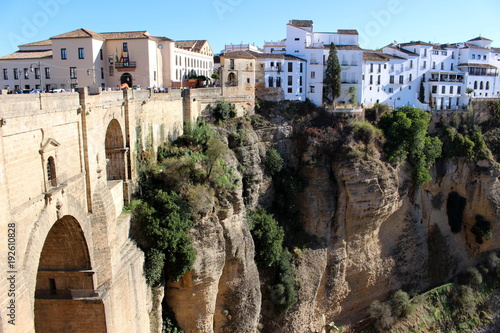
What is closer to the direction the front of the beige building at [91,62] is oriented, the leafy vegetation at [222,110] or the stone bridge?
the stone bridge

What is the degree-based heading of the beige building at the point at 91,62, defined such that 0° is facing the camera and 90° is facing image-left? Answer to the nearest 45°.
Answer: approximately 0°

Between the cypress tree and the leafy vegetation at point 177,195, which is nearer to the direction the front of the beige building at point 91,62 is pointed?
the leafy vegetation

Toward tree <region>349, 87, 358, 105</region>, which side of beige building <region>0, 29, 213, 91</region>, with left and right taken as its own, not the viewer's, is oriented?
left

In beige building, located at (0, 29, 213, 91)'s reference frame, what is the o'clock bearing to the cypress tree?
The cypress tree is roughly at 9 o'clock from the beige building.

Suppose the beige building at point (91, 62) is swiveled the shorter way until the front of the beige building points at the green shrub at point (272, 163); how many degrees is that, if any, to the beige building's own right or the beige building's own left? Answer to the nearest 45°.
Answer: approximately 45° to the beige building's own left

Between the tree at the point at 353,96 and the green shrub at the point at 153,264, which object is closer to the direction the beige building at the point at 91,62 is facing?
the green shrub

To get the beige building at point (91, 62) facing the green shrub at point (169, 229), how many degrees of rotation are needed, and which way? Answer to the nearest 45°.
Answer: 0° — it already faces it

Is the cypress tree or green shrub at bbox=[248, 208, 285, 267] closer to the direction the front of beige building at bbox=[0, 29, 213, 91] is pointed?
the green shrub

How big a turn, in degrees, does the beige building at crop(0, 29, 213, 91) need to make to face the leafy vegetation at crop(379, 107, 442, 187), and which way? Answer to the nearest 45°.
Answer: approximately 90° to its left
